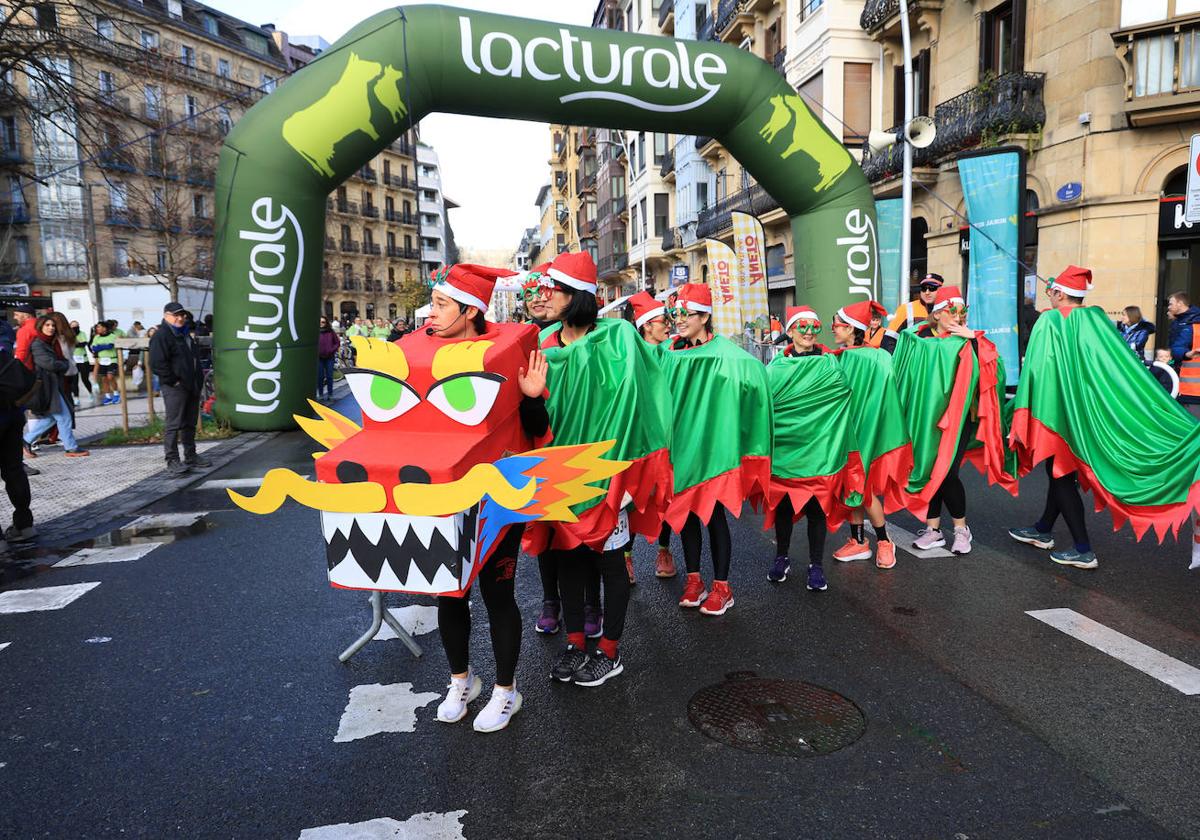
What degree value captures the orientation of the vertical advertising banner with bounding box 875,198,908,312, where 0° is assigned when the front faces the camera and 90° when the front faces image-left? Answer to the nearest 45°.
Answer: approximately 0°

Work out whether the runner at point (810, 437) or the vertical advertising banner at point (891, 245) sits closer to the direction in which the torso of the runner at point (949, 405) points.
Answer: the runner

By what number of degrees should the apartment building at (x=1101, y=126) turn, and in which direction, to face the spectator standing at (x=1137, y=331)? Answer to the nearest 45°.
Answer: approximately 45° to its left

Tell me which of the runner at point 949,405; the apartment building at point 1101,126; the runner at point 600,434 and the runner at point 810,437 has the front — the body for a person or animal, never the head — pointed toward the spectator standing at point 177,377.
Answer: the apartment building

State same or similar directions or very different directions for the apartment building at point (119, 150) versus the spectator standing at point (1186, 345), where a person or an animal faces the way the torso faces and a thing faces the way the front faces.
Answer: very different directions

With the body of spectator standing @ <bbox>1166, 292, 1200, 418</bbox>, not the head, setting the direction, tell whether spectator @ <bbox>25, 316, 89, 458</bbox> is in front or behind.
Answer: in front

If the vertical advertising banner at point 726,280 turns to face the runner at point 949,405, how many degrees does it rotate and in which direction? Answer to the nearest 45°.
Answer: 0° — it already faces them

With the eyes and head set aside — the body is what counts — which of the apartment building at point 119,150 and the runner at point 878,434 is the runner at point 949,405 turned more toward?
the runner
